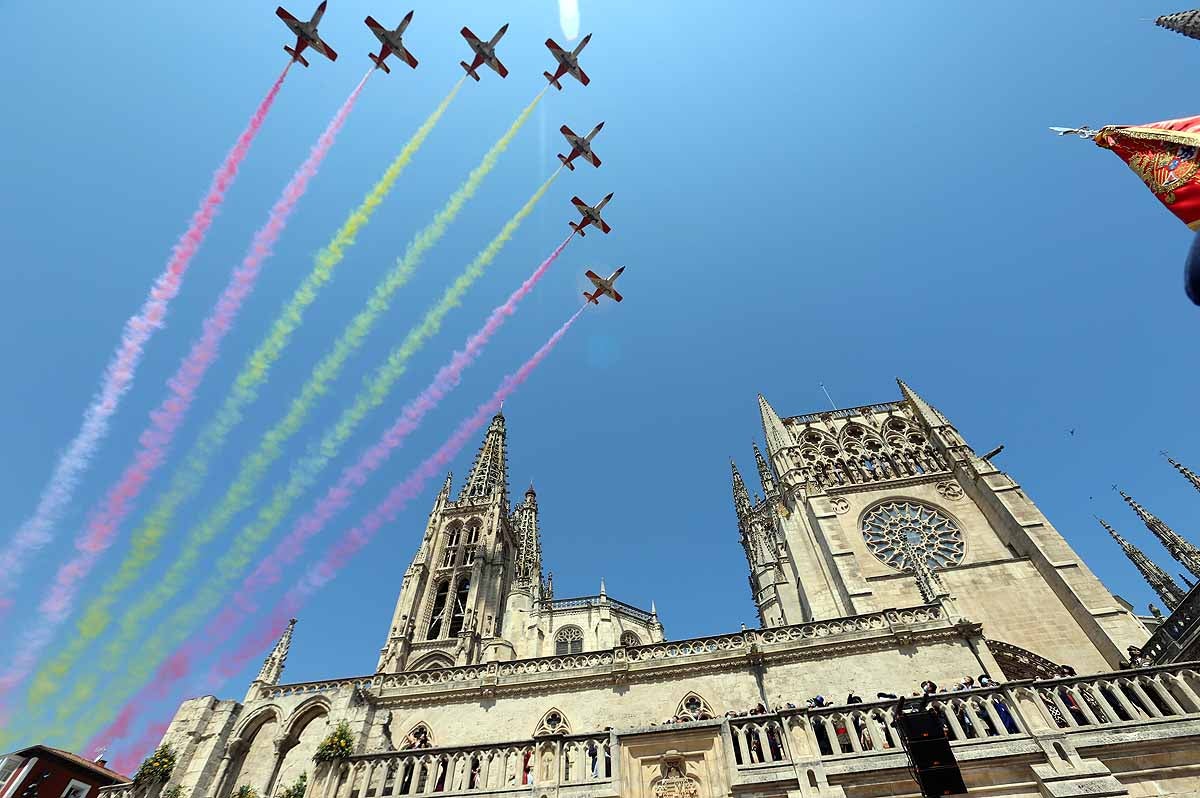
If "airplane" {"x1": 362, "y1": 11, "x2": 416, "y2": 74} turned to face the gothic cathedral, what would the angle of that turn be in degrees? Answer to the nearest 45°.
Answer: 0° — it already faces it
